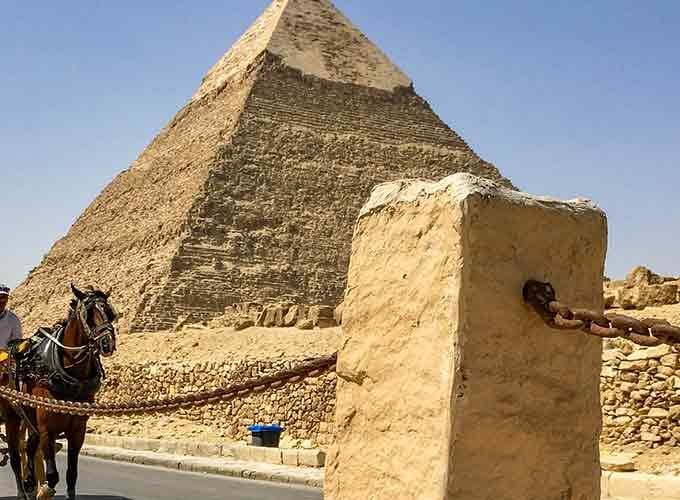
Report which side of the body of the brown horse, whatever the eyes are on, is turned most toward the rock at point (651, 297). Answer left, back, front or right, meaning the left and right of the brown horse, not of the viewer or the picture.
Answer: left

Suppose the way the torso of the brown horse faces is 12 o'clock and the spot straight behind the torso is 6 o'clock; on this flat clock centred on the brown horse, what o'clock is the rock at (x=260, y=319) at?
The rock is roughly at 8 o'clock from the brown horse.

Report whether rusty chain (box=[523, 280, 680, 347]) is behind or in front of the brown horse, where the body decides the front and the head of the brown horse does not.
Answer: in front

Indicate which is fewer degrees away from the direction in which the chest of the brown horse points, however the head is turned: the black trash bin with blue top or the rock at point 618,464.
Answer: the rock

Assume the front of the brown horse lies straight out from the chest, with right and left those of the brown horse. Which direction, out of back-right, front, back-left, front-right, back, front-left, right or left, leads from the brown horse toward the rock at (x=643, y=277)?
left

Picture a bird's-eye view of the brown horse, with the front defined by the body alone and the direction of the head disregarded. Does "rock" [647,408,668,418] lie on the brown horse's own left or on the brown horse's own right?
on the brown horse's own left

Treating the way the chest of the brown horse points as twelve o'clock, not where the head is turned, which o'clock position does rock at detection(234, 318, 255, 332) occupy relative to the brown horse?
The rock is roughly at 8 o'clock from the brown horse.

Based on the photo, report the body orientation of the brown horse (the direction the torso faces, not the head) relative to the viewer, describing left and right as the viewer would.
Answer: facing the viewer and to the right of the viewer

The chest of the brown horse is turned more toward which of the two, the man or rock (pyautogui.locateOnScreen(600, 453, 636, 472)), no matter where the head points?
the rock
